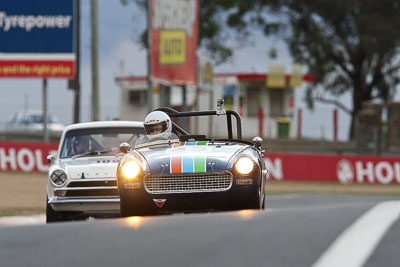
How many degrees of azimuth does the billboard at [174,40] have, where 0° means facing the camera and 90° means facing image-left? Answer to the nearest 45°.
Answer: approximately 0°

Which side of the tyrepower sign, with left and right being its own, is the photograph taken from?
front

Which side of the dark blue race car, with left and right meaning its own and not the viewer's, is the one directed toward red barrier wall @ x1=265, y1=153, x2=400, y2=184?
back

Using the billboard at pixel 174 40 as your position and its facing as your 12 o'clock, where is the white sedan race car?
The white sedan race car is roughly at 12 o'clock from the billboard.

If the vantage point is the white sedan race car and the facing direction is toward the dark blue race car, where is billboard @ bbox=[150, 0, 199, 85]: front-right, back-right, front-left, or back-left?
back-left

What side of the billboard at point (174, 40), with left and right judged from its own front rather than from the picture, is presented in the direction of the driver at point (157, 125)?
front

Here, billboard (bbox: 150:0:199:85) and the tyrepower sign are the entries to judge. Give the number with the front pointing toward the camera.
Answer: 2

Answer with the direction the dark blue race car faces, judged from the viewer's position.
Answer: facing the viewer

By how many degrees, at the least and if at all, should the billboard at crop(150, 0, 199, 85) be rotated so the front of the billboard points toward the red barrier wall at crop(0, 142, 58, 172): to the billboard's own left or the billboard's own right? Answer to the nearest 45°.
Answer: approximately 45° to the billboard's own right

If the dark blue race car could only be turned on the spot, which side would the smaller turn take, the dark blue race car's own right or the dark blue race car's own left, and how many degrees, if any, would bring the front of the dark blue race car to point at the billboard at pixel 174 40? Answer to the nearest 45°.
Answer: approximately 180°

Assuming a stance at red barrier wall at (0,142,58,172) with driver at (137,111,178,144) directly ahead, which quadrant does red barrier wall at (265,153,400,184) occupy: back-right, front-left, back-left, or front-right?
front-left

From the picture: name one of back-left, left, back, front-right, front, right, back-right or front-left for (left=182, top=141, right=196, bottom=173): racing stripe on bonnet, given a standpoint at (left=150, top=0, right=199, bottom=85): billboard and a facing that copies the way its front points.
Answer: front
